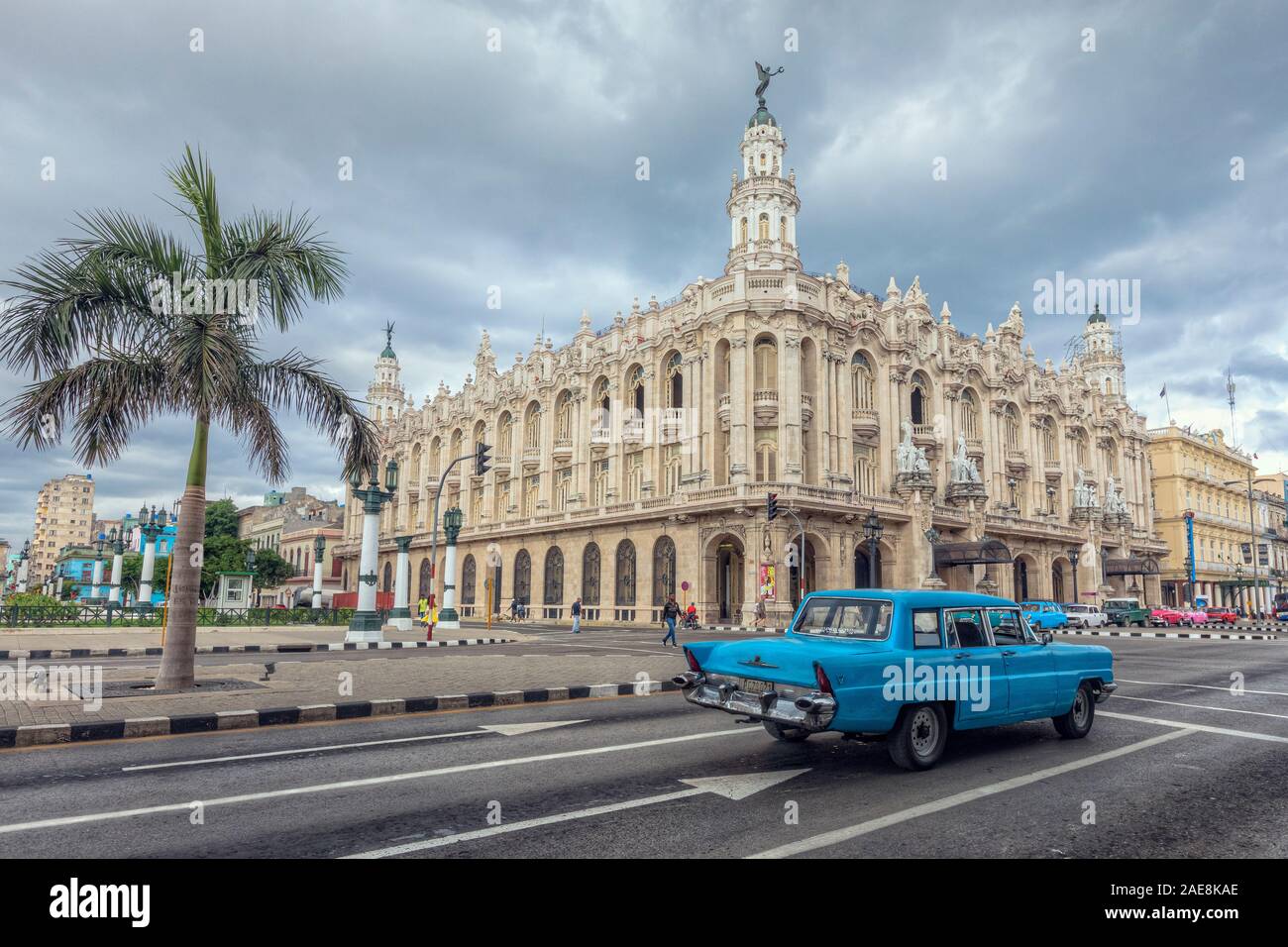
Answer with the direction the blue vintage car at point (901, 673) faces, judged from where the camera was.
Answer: facing away from the viewer and to the right of the viewer

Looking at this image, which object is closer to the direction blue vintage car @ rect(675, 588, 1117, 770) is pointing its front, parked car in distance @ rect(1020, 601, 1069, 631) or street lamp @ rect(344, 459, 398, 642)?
the parked car in distance

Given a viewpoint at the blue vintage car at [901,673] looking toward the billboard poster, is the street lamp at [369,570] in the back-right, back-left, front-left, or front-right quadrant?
front-left

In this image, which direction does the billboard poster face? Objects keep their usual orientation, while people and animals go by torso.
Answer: toward the camera

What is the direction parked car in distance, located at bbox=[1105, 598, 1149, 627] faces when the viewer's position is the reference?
facing the viewer and to the left of the viewer

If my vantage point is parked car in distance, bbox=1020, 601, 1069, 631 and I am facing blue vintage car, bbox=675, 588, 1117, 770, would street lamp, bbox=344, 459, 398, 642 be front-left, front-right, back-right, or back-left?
front-right

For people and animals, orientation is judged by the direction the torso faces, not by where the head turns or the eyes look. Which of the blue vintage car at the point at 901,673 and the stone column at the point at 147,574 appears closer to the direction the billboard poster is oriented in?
the blue vintage car

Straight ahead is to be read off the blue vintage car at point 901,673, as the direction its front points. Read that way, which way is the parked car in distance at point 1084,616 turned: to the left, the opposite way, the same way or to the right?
the opposite way

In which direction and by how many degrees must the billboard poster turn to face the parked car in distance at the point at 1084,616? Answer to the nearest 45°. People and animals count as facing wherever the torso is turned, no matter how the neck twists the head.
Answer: approximately 135° to its left

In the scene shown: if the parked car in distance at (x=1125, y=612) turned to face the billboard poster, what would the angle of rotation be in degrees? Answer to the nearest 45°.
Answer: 0° — it already faces it

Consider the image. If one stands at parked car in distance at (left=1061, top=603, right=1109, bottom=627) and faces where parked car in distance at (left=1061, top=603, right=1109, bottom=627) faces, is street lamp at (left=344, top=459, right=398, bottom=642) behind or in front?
in front

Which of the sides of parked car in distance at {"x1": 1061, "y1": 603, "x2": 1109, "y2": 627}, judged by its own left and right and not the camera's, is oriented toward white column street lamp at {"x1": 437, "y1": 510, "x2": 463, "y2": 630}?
front

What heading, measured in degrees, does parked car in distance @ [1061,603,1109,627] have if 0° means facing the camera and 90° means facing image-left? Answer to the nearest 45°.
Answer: approximately 45°

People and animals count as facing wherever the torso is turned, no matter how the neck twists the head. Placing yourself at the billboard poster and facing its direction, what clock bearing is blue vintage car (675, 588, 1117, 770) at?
The blue vintage car is roughly at 12 o'clock from the billboard poster.

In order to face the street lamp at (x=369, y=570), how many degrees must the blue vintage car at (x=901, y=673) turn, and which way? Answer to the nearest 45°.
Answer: approximately 90° to its left
